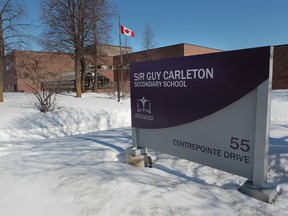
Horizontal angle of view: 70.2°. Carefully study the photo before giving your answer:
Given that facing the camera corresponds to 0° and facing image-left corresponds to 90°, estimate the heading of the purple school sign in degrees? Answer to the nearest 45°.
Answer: approximately 45°

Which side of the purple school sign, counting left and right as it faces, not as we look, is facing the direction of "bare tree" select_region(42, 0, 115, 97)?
right

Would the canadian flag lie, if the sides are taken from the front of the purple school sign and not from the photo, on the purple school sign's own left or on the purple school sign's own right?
on the purple school sign's own right
